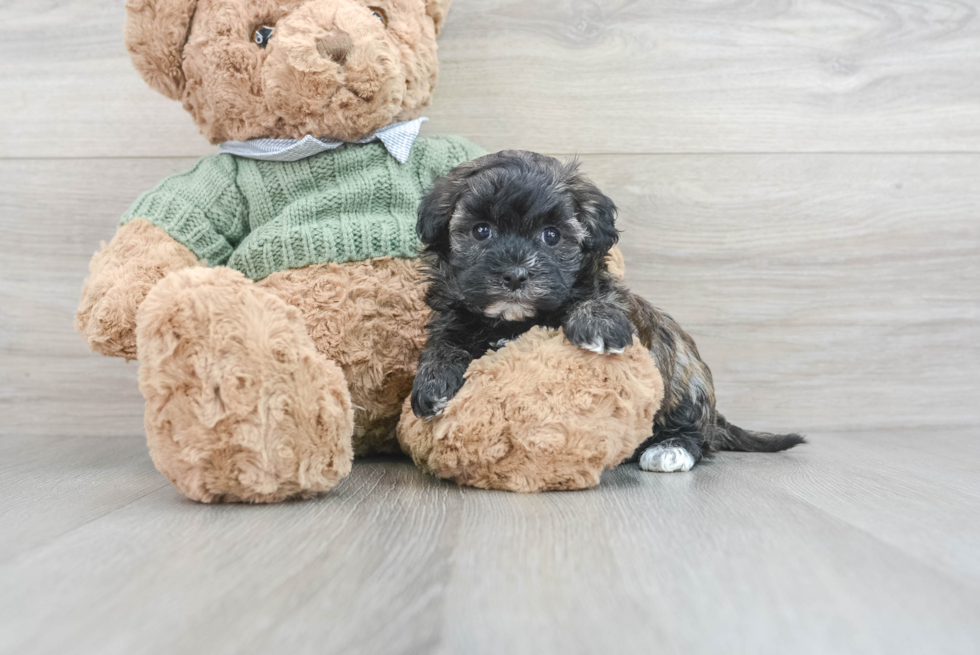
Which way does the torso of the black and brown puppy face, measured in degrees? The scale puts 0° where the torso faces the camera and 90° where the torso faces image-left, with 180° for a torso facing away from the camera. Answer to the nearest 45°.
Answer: approximately 45°
